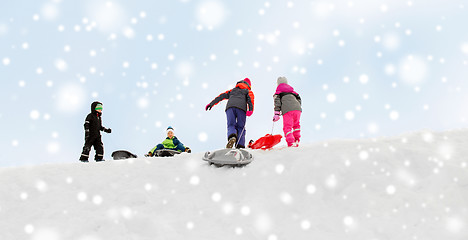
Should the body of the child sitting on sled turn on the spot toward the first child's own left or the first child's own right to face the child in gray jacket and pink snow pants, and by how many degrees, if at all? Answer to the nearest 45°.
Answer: approximately 45° to the first child's own left

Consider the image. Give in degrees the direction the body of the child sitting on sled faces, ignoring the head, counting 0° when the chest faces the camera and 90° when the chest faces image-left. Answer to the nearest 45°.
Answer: approximately 0°

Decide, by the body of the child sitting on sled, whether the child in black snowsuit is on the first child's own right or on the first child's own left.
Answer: on the first child's own right

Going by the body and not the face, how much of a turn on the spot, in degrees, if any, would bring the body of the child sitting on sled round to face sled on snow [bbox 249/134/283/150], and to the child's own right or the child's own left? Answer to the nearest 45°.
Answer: approximately 45° to the child's own left
